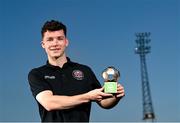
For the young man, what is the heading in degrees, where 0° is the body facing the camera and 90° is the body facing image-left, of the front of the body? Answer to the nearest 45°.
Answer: approximately 0°
